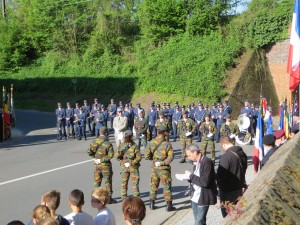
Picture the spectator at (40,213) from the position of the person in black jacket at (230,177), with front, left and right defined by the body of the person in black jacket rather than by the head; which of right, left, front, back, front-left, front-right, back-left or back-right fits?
left

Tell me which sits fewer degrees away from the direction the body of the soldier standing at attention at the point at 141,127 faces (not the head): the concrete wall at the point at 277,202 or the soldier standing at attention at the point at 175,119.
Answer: the concrete wall

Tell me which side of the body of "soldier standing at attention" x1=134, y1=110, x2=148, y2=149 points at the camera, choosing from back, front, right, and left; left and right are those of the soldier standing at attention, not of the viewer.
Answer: front

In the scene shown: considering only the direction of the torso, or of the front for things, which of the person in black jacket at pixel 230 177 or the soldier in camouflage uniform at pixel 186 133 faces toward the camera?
the soldier in camouflage uniform

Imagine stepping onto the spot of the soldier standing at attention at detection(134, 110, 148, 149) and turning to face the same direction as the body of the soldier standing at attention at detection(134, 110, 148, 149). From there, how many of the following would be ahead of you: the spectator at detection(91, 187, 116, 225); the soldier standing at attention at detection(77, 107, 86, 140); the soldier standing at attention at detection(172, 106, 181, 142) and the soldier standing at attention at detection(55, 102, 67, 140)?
1

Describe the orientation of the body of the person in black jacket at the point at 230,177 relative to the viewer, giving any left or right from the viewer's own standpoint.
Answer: facing away from the viewer and to the left of the viewer

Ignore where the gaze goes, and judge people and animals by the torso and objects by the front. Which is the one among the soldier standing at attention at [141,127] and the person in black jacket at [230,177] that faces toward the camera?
the soldier standing at attention

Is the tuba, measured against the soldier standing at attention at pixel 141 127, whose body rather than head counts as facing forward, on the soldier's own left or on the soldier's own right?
on the soldier's own left

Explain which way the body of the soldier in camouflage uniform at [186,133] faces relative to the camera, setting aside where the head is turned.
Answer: toward the camera

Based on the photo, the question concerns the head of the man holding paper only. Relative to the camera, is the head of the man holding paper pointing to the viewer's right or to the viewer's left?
to the viewer's left

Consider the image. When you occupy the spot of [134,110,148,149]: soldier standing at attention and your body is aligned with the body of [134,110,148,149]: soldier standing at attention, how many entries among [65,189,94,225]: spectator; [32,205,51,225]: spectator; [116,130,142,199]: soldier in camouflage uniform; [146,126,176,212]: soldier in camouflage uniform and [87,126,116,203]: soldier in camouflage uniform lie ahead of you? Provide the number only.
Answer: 5

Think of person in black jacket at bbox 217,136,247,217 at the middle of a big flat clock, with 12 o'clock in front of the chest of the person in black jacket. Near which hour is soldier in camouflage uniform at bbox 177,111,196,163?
The soldier in camouflage uniform is roughly at 1 o'clock from the person in black jacket.

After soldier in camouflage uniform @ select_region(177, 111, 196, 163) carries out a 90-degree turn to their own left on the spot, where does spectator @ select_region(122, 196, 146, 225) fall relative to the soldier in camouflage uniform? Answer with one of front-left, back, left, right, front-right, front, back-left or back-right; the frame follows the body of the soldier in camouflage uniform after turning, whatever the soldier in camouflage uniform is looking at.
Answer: right

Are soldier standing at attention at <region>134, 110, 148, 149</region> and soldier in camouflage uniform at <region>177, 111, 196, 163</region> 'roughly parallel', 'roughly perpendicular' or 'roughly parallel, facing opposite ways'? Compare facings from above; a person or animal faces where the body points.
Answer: roughly parallel

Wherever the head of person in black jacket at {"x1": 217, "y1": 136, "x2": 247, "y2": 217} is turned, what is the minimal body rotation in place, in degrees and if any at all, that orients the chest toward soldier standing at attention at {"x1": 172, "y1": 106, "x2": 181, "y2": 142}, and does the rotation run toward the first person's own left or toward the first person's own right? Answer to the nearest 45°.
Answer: approximately 45° to the first person's own right

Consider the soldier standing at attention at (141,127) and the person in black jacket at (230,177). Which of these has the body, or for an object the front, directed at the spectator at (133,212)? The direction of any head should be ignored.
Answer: the soldier standing at attention
